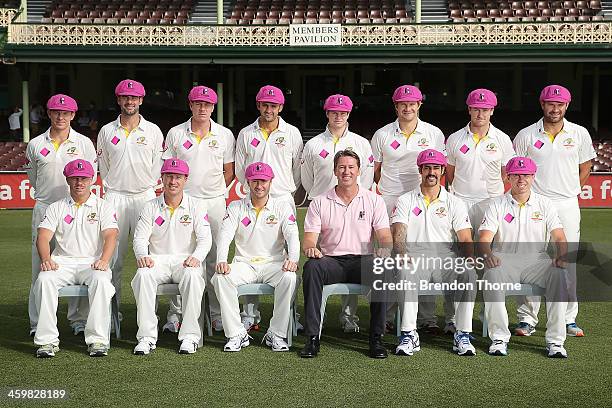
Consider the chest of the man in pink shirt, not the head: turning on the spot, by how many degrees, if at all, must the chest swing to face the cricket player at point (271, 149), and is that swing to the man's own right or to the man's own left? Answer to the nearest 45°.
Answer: approximately 135° to the man's own right

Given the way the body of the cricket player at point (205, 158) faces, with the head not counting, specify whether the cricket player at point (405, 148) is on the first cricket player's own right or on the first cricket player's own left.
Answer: on the first cricket player's own left

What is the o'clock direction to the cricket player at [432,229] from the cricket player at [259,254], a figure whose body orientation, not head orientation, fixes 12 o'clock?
the cricket player at [432,229] is roughly at 9 o'clock from the cricket player at [259,254].

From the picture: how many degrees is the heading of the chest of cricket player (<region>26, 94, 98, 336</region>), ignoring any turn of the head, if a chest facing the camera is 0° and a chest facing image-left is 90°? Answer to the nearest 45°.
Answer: approximately 0°
